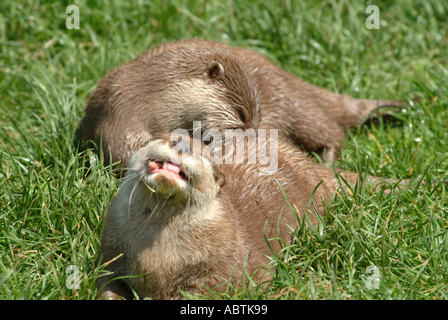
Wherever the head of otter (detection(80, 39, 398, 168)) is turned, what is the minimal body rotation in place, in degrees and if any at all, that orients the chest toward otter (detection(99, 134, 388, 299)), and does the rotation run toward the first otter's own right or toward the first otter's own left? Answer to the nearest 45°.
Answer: approximately 90° to the first otter's own left

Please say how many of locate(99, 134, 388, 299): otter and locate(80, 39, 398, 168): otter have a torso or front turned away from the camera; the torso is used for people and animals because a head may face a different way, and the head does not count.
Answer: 0

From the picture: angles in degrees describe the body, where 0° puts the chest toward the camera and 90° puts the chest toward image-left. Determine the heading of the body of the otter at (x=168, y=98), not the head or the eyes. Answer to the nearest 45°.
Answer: approximately 90°

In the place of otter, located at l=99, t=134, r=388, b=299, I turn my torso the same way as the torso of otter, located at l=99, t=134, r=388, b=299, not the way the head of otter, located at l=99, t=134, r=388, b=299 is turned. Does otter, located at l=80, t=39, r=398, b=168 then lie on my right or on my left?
on my right
